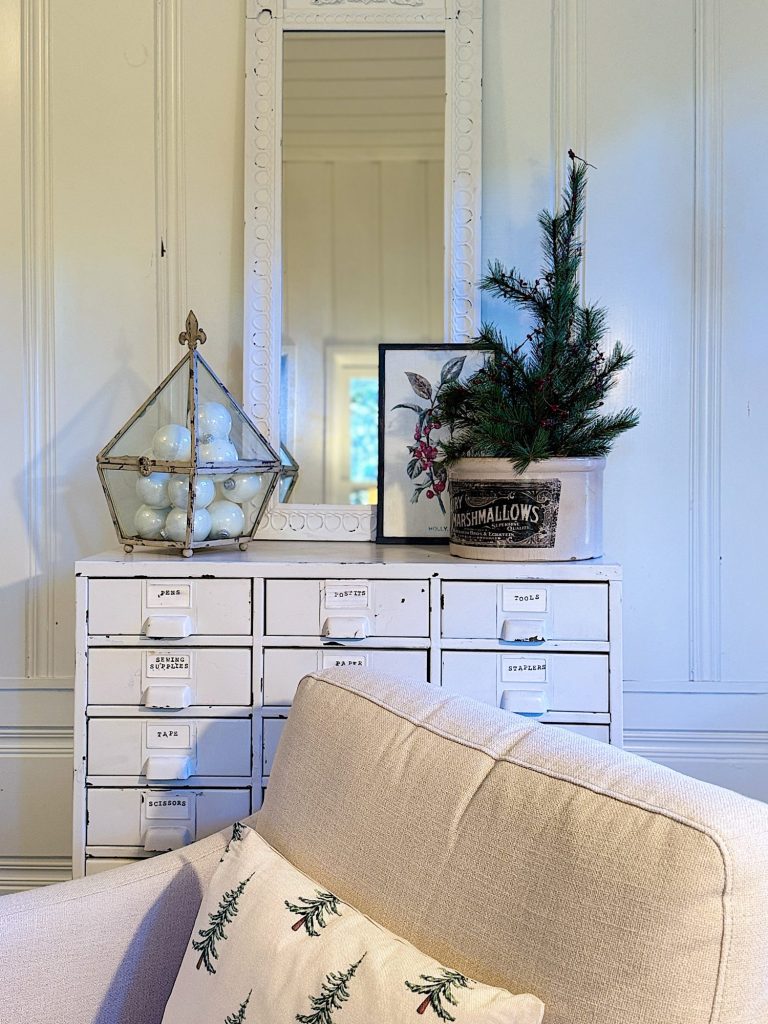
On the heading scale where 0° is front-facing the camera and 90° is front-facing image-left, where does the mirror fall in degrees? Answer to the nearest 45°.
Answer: approximately 0°

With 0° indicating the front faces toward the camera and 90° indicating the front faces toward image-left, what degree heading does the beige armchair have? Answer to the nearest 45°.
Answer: approximately 45°

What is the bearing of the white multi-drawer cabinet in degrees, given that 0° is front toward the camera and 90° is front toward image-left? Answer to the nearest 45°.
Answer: approximately 0°

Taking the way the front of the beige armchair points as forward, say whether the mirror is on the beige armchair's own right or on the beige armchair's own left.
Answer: on the beige armchair's own right
